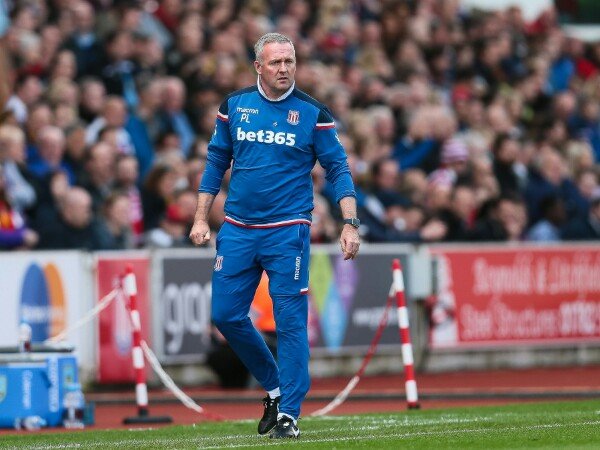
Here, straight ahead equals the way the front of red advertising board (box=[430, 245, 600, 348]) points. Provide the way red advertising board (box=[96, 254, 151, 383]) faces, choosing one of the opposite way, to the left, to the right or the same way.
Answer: the same way

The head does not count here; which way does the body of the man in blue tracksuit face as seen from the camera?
toward the camera

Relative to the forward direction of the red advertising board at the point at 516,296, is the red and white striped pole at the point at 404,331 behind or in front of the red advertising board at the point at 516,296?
in front

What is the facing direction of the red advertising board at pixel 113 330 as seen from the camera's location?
facing the viewer

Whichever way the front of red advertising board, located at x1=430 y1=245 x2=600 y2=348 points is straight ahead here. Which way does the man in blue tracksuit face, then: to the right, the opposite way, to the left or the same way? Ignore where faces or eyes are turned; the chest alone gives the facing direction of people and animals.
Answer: the same way

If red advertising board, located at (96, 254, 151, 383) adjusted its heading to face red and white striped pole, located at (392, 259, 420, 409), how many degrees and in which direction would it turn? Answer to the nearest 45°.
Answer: approximately 45° to its left

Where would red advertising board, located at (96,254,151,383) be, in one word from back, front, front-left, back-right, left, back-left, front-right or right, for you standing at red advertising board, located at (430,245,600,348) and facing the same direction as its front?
front-right

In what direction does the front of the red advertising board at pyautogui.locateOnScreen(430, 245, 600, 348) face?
toward the camera

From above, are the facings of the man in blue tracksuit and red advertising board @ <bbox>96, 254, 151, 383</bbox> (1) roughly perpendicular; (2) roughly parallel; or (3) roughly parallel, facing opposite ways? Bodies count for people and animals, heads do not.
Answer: roughly parallel

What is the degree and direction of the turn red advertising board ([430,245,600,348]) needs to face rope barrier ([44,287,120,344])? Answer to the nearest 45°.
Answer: approximately 45° to its right

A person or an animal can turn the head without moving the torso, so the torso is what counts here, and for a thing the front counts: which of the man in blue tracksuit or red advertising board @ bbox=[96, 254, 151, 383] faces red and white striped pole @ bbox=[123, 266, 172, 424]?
the red advertising board
